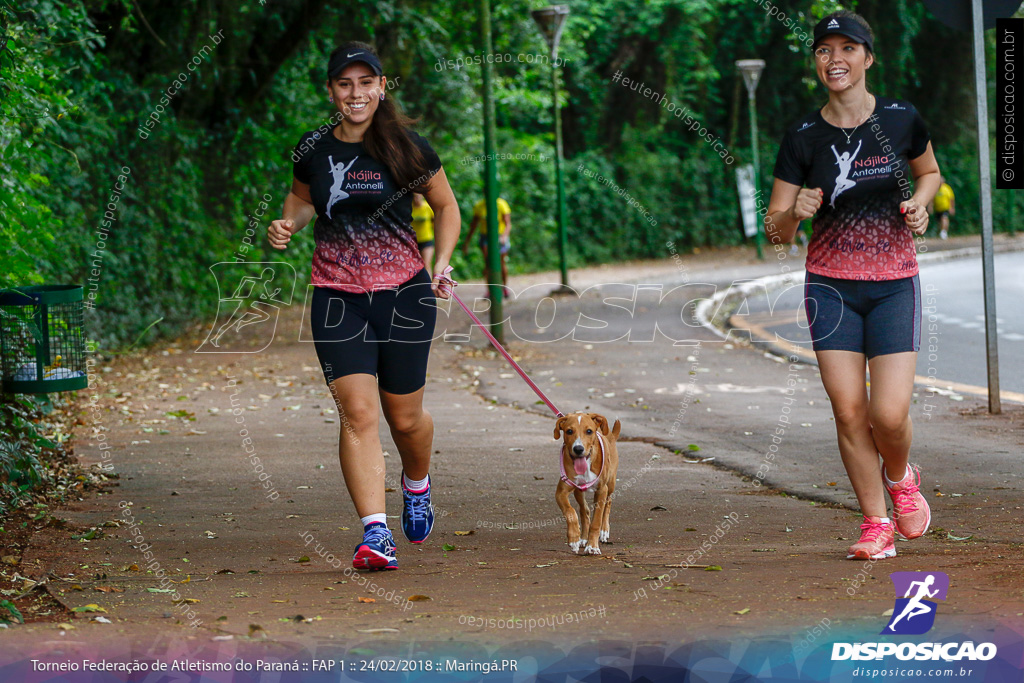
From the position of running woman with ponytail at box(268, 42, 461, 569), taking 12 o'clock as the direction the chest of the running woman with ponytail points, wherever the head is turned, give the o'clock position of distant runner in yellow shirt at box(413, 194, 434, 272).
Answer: The distant runner in yellow shirt is roughly at 6 o'clock from the running woman with ponytail.

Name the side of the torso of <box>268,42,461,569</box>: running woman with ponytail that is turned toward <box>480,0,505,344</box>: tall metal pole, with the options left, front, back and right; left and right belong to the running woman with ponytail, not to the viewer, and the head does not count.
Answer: back

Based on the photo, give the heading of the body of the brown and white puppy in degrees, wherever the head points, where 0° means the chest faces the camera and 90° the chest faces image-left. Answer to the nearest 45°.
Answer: approximately 0°

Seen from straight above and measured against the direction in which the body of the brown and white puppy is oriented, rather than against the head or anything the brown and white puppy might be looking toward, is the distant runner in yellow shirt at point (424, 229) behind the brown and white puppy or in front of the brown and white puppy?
behind

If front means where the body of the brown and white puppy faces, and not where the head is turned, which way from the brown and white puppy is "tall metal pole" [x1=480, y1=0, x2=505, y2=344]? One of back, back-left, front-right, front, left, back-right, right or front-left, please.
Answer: back

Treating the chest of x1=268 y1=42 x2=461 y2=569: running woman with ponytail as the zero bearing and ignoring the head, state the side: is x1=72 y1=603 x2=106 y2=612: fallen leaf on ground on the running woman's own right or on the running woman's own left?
on the running woman's own right
